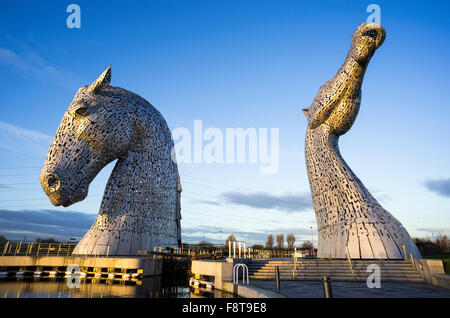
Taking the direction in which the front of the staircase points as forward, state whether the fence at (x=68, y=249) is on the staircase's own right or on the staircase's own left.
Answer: on the staircase's own right

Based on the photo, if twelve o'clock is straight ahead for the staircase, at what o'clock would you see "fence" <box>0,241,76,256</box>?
The fence is roughly at 3 o'clock from the staircase.

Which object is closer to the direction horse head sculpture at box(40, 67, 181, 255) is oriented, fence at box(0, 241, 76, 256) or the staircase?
the fence

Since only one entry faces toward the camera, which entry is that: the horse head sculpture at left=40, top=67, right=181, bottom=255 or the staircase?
the staircase

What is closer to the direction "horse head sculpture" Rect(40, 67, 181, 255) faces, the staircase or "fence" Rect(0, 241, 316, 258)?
the fence

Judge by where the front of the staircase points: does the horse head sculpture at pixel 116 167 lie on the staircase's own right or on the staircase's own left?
on the staircase's own right

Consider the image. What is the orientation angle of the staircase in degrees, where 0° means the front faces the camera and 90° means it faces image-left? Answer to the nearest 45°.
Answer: approximately 0°

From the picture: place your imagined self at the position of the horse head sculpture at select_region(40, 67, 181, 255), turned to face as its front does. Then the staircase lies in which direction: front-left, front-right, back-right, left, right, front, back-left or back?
back-left

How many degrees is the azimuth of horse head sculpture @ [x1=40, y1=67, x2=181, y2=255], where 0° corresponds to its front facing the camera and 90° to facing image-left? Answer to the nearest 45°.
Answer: approximately 90°

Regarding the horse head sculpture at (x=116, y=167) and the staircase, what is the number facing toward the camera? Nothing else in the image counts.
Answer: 1

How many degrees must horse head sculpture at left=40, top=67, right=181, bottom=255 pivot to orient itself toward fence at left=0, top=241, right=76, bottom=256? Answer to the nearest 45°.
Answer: approximately 45° to its right
